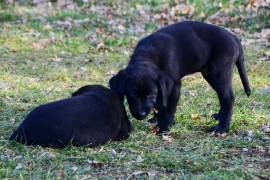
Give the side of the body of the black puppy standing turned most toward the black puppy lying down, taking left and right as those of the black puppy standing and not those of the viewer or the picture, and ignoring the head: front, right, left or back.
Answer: front

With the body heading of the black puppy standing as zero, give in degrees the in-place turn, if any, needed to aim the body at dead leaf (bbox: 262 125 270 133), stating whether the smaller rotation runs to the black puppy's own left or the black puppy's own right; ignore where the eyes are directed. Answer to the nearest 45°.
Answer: approximately 135° to the black puppy's own left

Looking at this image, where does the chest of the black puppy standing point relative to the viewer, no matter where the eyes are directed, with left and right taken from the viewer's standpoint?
facing the viewer and to the left of the viewer

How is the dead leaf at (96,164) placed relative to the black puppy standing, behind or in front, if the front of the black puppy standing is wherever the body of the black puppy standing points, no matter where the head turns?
in front

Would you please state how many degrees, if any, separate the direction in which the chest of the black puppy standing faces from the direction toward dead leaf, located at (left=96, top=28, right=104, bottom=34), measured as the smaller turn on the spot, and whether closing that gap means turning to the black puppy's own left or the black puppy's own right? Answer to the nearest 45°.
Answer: approximately 135° to the black puppy's own right

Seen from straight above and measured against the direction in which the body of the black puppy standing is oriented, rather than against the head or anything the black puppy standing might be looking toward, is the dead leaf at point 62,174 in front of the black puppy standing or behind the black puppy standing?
in front
